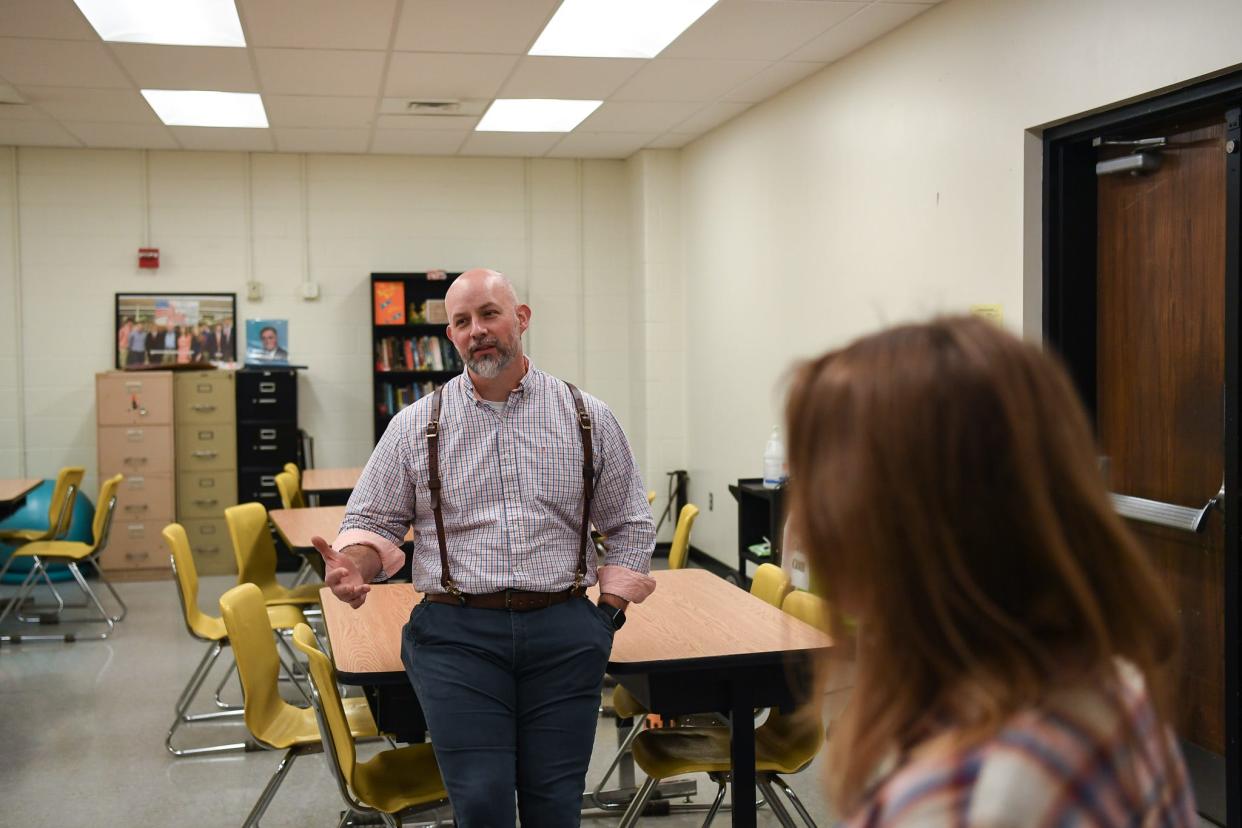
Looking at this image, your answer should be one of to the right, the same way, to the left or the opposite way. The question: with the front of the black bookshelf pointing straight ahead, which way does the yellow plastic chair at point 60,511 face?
to the right

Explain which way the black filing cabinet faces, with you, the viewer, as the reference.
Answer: facing the viewer

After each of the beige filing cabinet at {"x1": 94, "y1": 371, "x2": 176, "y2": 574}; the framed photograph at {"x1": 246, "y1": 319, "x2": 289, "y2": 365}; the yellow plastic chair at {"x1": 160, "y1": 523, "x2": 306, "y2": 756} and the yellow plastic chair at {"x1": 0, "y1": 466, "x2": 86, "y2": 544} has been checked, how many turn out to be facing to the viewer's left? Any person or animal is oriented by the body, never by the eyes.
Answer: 1

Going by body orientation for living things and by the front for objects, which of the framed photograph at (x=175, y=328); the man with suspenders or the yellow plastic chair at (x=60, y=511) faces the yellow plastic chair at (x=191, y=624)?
the framed photograph

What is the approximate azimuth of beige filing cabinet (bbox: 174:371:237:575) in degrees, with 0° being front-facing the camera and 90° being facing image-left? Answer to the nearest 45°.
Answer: approximately 0°

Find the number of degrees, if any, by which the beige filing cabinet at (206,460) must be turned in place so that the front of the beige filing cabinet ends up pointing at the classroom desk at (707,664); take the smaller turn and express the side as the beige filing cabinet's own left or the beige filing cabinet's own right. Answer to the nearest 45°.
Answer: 0° — it already faces it

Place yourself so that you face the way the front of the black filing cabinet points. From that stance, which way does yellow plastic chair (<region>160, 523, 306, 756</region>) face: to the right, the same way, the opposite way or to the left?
to the left

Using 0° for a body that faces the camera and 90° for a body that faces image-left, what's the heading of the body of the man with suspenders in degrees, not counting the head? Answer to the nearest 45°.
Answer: approximately 0°

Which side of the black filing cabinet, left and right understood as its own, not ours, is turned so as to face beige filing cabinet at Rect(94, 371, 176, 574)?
right

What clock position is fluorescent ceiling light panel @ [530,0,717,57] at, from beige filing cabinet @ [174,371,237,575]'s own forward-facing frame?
The fluorescent ceiling light panel is roughly at 11 o'clock from the beige filing cabinet.

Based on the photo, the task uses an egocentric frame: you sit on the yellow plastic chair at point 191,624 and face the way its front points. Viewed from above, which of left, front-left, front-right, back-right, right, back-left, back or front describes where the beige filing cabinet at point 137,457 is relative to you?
left

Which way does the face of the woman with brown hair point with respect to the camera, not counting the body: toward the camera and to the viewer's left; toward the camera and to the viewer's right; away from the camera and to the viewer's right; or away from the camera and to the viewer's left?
away from the camera and to the viewer's left

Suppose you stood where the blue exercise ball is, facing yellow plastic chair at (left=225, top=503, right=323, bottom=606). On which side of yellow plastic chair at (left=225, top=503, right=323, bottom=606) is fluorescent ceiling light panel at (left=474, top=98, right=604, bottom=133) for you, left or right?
left

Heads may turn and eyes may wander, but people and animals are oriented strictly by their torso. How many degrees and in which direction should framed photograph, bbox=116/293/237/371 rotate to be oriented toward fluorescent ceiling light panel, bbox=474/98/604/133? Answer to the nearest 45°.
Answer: approximately 45° to its left

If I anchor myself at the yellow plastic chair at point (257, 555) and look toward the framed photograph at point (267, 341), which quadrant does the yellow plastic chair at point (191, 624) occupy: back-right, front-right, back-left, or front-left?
back-left

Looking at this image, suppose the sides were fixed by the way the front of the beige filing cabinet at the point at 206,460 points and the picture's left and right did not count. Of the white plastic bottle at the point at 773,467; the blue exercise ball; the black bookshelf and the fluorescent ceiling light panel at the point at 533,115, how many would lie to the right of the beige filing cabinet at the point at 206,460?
1
